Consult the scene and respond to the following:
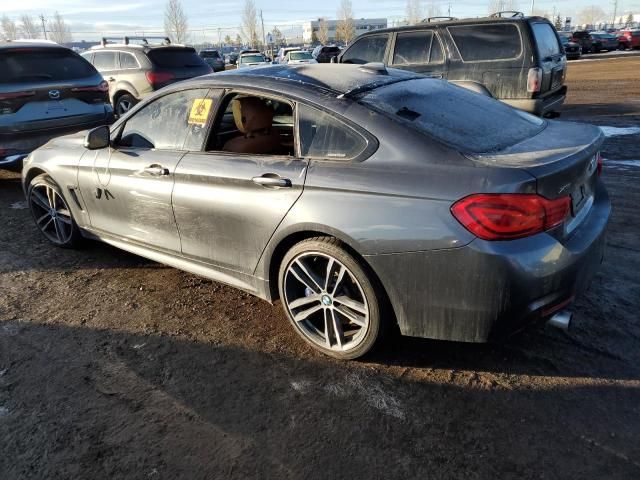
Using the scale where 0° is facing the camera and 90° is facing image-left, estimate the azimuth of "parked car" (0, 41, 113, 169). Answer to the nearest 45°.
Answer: approximately 180°

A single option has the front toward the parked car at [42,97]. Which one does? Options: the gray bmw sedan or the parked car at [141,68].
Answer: the gray bmw sedan

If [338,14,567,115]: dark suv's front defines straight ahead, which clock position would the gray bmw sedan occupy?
The gray bmw sedan is roughly at 8 o'clock from the dark suv.

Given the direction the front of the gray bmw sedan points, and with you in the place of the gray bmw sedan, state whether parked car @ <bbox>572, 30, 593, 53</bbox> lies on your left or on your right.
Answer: on your right

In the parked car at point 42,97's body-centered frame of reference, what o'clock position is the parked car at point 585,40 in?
the parked car at point 585,40 is roughly at 2 o'clock from the parked car at point 42,97.

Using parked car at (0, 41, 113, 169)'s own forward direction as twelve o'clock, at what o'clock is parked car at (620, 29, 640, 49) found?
parked car at (620, 29, 640, 49) is roughly at 2 o'clock from parked car at (0, 41, 113, 169).

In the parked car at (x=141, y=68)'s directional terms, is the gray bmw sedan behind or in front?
behind
